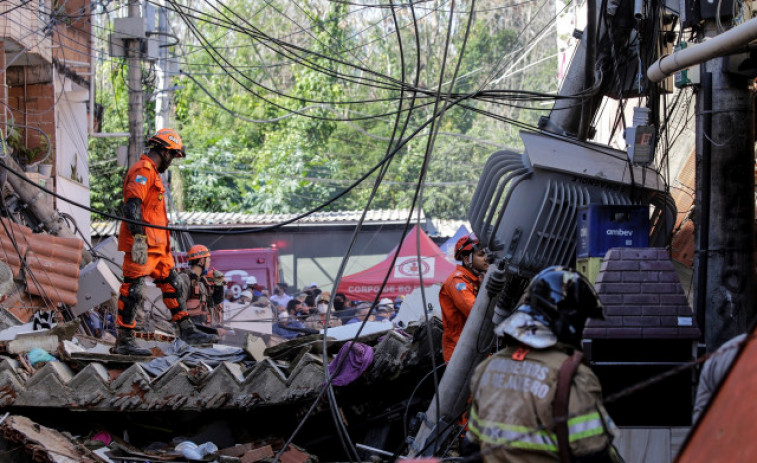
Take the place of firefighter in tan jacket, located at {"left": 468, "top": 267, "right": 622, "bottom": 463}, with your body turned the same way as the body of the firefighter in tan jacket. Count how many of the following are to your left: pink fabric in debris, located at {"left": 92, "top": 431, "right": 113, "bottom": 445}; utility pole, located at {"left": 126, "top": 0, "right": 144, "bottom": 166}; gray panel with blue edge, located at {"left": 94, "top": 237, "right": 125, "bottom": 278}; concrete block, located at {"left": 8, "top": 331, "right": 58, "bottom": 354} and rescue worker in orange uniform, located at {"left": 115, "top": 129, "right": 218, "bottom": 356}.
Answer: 5

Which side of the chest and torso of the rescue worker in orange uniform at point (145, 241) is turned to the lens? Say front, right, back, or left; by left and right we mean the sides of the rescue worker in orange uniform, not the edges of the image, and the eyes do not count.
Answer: right

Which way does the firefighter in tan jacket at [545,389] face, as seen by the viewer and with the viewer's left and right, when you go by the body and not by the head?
facing away from the viewer and to the right of the viewer

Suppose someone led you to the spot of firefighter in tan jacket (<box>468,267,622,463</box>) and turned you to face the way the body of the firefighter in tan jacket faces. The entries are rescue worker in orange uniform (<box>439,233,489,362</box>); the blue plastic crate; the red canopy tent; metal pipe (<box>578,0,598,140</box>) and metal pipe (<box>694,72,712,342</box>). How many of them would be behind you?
0

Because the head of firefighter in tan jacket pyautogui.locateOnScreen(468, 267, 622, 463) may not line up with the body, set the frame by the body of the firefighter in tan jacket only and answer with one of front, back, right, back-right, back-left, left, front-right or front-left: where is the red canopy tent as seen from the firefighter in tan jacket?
front-left

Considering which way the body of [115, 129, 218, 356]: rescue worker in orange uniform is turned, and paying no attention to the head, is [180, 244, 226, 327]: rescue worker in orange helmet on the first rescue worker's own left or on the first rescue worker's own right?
on the first rescue worker's own left

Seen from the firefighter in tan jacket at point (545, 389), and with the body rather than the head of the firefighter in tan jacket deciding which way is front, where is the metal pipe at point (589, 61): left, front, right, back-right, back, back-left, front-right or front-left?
front-left

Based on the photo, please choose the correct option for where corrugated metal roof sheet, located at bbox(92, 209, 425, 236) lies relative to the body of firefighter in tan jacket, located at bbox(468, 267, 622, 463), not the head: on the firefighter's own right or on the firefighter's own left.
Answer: on the firefighter's own left

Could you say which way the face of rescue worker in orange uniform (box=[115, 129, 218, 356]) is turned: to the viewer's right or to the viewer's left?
to the viewer's right

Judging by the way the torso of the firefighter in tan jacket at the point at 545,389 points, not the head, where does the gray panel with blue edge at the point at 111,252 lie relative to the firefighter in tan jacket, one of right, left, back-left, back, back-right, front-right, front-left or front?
left

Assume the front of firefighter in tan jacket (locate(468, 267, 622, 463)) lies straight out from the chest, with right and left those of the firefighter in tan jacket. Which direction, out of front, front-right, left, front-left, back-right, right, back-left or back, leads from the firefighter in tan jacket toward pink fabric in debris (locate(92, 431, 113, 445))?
left
